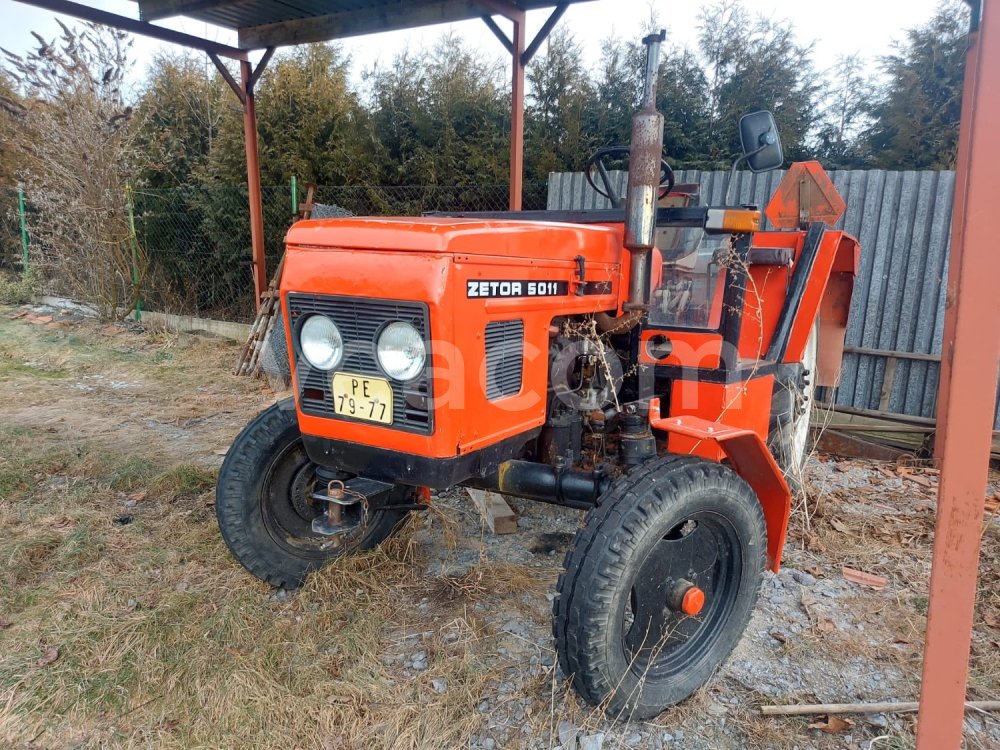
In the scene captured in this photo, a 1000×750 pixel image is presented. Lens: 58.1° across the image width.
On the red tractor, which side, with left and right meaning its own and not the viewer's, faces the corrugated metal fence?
back

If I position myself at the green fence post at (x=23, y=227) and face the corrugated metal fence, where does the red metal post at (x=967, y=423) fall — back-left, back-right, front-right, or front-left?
front-right

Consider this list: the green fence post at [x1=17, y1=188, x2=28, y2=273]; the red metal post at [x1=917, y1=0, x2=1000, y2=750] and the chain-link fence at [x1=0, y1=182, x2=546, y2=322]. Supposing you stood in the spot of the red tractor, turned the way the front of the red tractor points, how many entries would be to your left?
1

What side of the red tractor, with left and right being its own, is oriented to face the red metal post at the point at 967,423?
left

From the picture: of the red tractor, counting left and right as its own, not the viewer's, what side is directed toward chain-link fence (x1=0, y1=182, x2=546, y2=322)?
right

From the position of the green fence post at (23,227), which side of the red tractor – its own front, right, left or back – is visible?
right

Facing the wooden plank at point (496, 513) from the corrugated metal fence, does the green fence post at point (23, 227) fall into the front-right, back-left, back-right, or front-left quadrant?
front-right

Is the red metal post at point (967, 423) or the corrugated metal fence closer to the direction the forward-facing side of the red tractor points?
the red metal post
